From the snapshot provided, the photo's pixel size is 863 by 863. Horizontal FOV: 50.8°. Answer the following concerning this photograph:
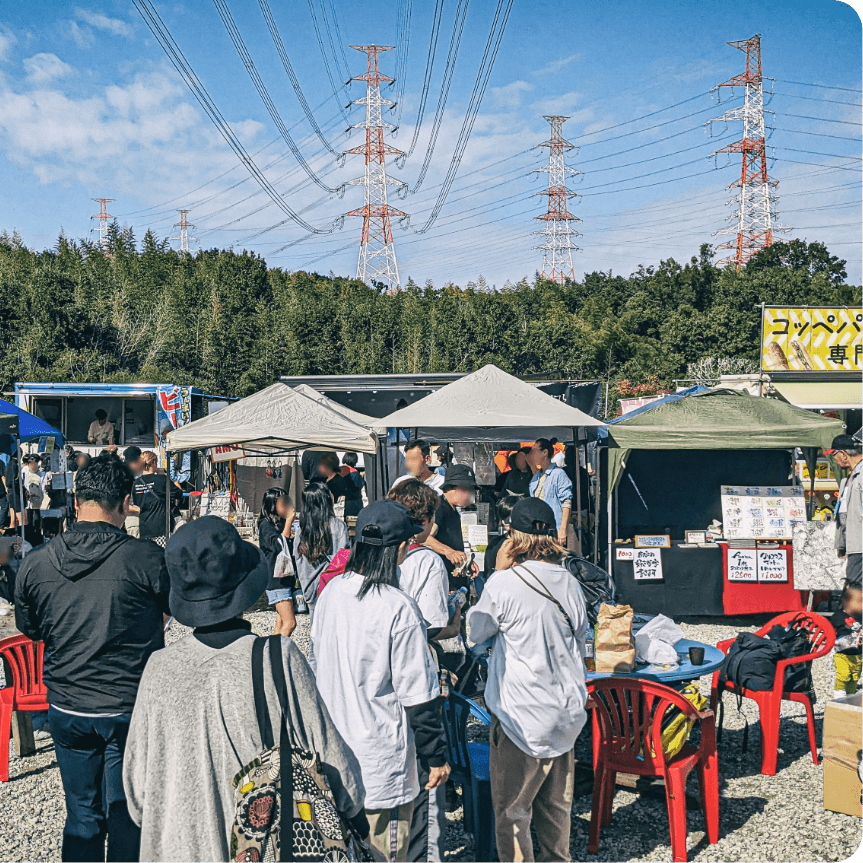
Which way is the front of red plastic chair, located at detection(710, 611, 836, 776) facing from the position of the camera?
facing the viewer and to the left of the viewer

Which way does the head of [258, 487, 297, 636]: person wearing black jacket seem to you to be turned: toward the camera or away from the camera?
toward the camera

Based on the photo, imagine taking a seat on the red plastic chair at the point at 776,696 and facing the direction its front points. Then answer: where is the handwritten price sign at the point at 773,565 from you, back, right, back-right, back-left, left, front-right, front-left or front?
back-right

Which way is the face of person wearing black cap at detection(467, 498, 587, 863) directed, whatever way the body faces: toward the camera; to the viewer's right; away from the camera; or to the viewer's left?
away from the camera

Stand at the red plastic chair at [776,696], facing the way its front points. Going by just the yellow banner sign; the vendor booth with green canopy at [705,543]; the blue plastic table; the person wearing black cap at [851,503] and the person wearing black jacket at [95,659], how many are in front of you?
2

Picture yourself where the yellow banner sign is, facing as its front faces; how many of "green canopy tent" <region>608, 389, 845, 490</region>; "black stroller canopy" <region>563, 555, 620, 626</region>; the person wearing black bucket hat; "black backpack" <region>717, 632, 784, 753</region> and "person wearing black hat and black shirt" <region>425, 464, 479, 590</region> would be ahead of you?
5

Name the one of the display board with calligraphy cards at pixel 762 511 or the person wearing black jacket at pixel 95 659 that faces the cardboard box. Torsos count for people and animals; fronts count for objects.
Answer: the display board with calligraphy cards

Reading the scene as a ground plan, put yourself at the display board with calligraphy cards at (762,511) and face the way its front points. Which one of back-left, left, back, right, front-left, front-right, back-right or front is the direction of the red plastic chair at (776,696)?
front

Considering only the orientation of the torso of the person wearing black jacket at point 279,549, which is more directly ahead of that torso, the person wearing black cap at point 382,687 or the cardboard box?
the cardboard box

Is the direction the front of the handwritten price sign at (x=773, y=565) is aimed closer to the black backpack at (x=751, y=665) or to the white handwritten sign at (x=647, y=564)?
the black backpack

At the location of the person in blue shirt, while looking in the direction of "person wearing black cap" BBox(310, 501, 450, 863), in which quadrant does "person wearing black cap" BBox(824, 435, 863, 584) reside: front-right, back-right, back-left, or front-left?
front-left

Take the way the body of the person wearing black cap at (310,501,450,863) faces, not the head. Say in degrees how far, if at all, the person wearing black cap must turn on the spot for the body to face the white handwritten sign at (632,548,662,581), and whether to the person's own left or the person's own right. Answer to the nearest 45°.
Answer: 0° — they already face it

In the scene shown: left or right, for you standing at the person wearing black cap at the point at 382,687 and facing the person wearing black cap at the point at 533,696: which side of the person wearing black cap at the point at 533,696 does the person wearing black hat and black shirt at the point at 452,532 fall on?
left

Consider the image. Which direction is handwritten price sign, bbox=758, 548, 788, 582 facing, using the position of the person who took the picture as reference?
facing the viewer

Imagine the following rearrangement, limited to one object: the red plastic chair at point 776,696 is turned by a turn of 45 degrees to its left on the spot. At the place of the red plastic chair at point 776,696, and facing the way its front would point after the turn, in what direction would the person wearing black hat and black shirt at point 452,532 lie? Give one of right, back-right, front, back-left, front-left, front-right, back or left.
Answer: right

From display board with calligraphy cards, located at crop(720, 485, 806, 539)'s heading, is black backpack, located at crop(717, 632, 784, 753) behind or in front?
in front

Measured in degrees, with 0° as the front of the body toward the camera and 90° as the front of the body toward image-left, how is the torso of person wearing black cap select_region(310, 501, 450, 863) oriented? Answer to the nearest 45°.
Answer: approximately 225°

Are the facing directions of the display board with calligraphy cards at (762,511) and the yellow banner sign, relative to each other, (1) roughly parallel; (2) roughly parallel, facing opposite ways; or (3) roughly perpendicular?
roughly parallel
